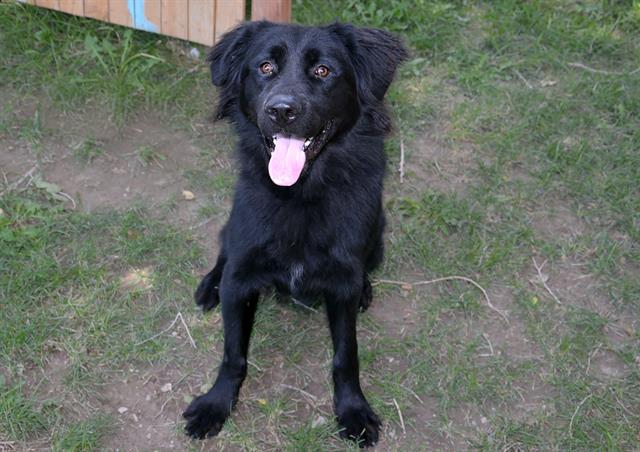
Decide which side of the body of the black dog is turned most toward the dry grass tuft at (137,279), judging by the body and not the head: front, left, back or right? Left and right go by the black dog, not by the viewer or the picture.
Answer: right

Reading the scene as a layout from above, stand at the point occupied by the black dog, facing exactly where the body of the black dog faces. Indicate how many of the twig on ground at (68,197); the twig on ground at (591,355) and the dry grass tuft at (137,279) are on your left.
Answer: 1

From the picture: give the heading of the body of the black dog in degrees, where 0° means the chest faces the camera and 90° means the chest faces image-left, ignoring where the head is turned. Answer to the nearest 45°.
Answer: approximately 0°

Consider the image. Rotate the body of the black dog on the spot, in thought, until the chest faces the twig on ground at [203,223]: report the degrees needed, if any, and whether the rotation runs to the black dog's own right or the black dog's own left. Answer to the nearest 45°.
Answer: approximately 135° to the black dog's own right

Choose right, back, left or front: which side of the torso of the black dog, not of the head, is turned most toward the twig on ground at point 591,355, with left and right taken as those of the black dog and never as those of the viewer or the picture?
left

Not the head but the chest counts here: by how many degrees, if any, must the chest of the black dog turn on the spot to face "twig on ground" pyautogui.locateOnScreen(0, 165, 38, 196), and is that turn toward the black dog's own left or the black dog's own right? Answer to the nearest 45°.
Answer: approximately 135° to the black dog's own right

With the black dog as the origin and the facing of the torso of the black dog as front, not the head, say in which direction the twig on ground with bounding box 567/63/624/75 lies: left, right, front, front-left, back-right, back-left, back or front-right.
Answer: back-left

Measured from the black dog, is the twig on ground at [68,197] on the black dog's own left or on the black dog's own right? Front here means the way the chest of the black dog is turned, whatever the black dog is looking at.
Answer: on the black dog's own right

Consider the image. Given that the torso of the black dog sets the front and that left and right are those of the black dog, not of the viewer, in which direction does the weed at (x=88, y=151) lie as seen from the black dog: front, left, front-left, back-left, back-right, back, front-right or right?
back-right
